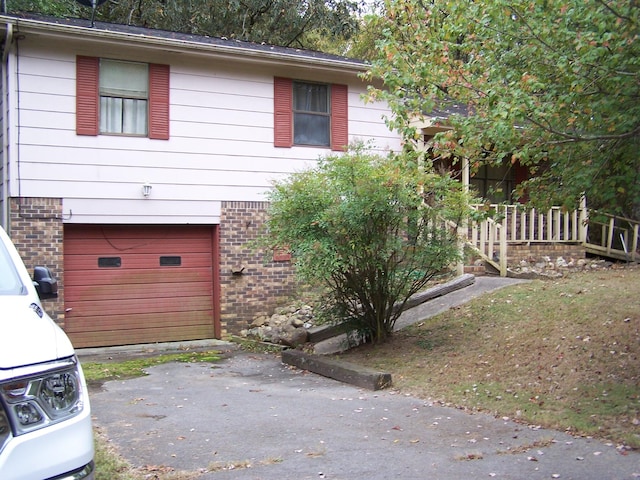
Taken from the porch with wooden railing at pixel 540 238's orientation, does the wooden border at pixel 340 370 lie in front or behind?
in front

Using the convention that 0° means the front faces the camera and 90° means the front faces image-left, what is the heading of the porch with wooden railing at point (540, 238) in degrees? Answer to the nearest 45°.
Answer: approximately 0°

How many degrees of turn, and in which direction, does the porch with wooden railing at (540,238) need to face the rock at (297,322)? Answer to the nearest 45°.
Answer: approximately 45° to its right

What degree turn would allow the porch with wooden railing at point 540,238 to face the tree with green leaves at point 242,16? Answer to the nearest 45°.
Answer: approximately 135° to its right

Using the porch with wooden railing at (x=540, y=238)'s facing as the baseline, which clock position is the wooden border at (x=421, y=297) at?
The wooden border is roughly at 1 o'clock from the porch with wooden railing.

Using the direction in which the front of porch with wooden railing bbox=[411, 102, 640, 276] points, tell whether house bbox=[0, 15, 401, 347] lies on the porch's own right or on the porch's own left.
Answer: on the porch's own right

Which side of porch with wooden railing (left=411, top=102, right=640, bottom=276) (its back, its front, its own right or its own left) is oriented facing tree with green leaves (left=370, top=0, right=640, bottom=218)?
front

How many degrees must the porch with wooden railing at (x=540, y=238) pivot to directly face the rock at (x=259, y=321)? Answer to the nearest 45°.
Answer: approximately 45° to its right
